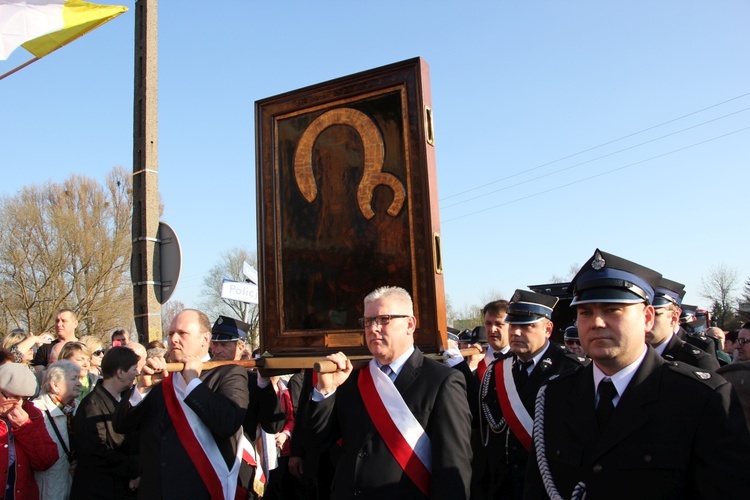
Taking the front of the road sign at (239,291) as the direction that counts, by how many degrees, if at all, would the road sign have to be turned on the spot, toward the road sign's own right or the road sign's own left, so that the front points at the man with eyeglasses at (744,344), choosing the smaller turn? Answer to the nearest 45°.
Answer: approximately 45° to the road sign's own left

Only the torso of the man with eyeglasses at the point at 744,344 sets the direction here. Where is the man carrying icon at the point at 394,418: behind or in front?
in front

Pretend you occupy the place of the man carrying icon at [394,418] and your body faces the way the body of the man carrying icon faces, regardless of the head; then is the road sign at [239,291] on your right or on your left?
on your right

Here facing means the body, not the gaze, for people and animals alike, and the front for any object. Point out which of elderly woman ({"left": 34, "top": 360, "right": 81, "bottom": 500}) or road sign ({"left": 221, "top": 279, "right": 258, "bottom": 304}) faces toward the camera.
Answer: the road sign

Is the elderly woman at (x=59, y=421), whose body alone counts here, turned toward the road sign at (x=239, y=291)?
no

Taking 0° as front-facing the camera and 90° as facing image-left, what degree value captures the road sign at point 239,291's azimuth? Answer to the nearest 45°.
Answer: approximately 0°

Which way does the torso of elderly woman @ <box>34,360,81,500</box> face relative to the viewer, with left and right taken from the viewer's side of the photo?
facing to the right of the viewer

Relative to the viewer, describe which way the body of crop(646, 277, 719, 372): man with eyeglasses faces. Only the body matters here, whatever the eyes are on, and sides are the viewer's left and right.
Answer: facing the viewer and to the left of the viewer

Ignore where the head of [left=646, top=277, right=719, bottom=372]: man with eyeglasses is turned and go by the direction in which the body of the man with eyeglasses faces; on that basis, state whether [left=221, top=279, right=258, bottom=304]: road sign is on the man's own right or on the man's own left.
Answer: on the man's own right

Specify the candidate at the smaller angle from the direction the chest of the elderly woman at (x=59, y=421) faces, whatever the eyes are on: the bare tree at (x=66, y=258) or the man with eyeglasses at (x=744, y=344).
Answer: the man with eyeglasses

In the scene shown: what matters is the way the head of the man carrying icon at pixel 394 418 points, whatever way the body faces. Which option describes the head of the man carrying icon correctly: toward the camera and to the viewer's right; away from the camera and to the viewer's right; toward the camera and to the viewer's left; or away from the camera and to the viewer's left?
toward the camera and to the viewer's left

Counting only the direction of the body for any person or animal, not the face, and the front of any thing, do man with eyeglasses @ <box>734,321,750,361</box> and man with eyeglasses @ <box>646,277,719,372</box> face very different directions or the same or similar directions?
same or similar directions
